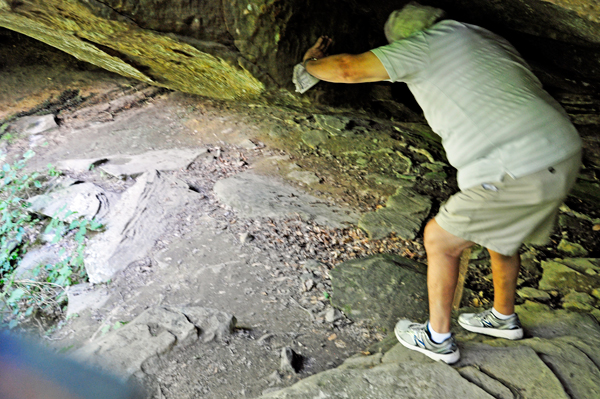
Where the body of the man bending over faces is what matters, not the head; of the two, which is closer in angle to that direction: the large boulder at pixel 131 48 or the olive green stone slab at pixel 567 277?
the large boulder

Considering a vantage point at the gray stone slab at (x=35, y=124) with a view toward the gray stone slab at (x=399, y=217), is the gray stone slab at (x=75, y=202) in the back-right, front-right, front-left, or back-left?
front-right

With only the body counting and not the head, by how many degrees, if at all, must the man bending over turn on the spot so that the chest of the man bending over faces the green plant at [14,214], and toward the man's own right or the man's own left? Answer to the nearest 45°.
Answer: approximately 45° to the man's own left

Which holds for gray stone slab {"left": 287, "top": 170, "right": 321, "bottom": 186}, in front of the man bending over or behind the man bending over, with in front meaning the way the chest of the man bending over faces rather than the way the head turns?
in front

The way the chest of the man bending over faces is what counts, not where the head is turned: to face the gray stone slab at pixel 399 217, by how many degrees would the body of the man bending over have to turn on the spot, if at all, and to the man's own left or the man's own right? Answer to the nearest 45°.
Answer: approximately 45° to the man's own right

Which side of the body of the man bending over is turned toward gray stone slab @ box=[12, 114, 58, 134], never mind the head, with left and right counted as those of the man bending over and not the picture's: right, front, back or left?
front

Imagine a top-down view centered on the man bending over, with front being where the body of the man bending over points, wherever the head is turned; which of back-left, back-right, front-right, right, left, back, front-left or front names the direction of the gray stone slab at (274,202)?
front

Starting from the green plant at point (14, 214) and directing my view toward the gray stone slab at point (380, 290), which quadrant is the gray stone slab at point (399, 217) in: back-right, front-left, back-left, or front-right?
front-left

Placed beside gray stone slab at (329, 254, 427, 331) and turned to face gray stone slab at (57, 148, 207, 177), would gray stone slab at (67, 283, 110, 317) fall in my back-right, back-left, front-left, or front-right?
front-left

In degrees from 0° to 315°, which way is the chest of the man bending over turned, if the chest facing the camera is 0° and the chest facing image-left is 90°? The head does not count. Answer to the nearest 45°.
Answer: approximately 135°
